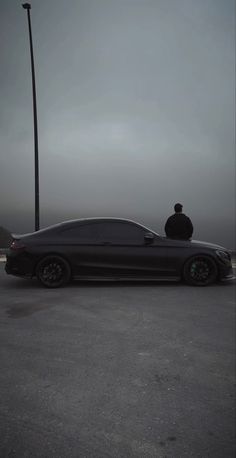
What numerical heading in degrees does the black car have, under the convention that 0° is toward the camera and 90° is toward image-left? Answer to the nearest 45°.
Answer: approximately 270°
